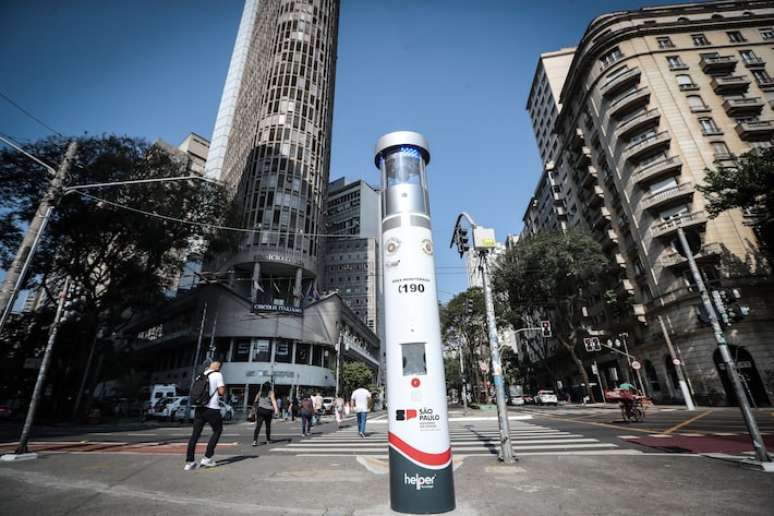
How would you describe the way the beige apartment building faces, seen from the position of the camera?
facing the viewer and to the left of the viewer

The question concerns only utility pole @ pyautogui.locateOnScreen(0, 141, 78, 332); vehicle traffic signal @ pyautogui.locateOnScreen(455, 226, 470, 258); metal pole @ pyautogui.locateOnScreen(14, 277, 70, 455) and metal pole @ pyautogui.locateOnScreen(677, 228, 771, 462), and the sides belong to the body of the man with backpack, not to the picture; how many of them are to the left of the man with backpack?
2

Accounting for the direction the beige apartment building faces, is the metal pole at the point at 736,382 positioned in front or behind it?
in front

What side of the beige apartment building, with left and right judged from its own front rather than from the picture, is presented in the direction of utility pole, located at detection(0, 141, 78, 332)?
front

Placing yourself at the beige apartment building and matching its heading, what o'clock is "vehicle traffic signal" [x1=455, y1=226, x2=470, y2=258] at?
The vehicle traffic signal is roughly at 11 o'clock from the beige apartment building.

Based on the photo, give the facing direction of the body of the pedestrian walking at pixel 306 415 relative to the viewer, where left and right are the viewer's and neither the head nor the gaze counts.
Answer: facing away from the viewer

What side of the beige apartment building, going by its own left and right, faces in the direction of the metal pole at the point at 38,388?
front

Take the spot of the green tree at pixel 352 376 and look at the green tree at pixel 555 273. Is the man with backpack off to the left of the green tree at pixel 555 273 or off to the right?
right

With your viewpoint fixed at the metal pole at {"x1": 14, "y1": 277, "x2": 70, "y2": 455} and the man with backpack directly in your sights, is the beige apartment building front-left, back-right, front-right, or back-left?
front-left

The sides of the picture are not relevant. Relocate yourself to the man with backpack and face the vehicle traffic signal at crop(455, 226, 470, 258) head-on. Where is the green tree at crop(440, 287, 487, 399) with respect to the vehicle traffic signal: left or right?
left

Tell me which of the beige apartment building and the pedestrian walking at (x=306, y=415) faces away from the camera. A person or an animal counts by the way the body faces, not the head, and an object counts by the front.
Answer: the pedestrian walking

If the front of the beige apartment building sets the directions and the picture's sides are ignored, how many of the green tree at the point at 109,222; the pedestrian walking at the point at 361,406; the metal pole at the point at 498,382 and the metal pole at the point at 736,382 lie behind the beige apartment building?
0

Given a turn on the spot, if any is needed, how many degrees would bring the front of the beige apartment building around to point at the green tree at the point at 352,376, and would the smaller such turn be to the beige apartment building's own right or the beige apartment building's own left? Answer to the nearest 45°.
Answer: approximately 45° to the beige apartment building's own right

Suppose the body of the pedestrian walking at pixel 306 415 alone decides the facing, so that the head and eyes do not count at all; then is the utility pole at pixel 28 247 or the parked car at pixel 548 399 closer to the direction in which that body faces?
the parked car
